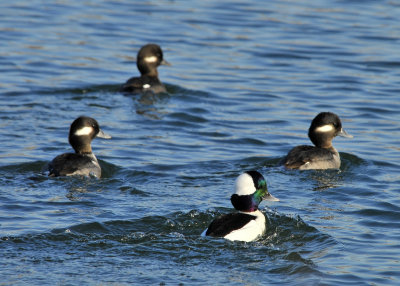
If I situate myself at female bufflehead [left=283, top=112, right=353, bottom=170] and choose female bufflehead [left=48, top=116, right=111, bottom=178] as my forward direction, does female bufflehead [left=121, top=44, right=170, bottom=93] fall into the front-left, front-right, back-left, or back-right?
front-right

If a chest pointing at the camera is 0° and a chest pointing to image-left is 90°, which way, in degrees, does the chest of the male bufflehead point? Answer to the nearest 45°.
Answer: approximately 270°

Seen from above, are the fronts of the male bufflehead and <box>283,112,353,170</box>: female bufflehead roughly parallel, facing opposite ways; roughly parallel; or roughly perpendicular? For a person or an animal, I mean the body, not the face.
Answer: roughly parallel

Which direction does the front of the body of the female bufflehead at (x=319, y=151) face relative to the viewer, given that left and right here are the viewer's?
facing to the right of the viewer

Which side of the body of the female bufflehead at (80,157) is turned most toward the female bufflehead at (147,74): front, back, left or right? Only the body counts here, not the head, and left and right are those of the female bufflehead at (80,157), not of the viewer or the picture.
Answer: left

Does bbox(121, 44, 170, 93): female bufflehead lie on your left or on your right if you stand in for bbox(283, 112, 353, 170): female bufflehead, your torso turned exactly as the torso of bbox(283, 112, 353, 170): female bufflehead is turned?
on your left

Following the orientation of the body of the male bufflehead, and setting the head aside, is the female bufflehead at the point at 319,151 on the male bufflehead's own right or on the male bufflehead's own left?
on the male bufflehead's own left

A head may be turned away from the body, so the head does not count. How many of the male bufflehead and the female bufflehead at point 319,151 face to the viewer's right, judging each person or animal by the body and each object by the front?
2

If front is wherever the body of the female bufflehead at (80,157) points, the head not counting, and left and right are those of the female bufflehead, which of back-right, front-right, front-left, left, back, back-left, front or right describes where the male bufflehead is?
front-right

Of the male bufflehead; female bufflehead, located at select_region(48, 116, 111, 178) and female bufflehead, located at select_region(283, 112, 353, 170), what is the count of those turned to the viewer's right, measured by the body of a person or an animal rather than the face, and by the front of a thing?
3

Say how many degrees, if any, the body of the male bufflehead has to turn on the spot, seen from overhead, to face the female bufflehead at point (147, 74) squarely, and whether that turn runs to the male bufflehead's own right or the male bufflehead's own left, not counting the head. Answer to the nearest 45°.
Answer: approximately 90° to the male bufflehead's own left

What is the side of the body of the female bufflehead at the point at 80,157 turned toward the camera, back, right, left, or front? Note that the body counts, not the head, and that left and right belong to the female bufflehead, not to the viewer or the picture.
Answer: right
